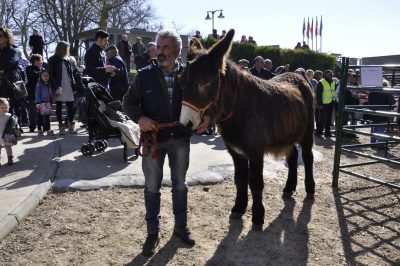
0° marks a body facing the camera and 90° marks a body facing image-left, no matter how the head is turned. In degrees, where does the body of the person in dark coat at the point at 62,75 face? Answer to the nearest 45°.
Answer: approximately 315°

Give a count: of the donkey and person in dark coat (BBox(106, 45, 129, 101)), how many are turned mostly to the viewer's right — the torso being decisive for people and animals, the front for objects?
0

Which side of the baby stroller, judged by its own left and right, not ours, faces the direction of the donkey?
front

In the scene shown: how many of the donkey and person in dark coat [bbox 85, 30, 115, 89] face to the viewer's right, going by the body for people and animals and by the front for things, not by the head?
1

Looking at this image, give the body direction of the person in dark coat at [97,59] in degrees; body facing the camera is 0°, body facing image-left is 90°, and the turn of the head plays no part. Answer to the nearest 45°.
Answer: approximately 270°

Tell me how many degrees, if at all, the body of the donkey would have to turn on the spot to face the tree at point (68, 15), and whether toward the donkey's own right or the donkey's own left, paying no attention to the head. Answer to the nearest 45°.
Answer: approximately 90° to the donkey's own right

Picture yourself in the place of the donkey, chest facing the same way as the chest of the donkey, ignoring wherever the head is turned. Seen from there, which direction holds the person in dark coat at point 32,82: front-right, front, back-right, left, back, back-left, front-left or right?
right

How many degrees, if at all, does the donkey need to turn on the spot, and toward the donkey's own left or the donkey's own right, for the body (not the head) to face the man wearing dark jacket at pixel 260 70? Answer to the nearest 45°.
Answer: approximately 135° to the donkey's own right

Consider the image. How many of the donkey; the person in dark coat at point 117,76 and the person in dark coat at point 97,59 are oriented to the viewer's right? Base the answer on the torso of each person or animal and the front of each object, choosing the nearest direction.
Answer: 1

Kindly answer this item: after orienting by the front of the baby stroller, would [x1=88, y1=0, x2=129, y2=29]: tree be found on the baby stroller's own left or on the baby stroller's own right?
on the baby stroller's own left

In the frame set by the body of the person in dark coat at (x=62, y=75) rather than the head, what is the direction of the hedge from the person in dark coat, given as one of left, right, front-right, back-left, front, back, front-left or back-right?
left
